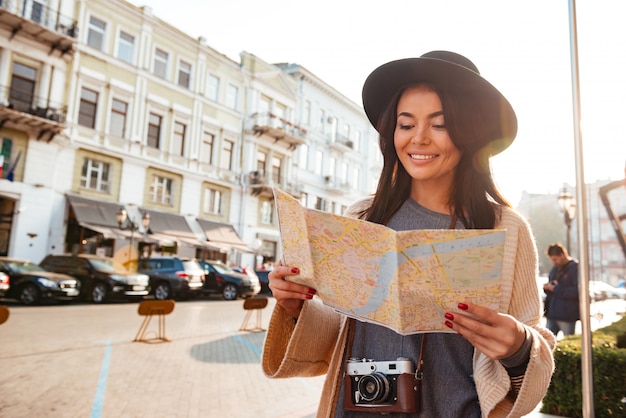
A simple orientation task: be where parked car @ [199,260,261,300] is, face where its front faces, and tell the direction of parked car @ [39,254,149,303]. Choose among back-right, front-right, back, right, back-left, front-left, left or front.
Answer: right

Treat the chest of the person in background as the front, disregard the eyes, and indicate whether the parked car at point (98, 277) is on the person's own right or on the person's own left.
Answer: on the person's own right

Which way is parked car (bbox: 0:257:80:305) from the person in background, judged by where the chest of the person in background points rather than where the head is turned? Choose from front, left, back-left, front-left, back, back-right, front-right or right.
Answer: front-right

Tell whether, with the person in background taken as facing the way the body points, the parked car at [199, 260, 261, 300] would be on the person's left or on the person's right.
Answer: on the person's right

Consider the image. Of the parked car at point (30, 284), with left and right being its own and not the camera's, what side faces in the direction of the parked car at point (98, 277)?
left
